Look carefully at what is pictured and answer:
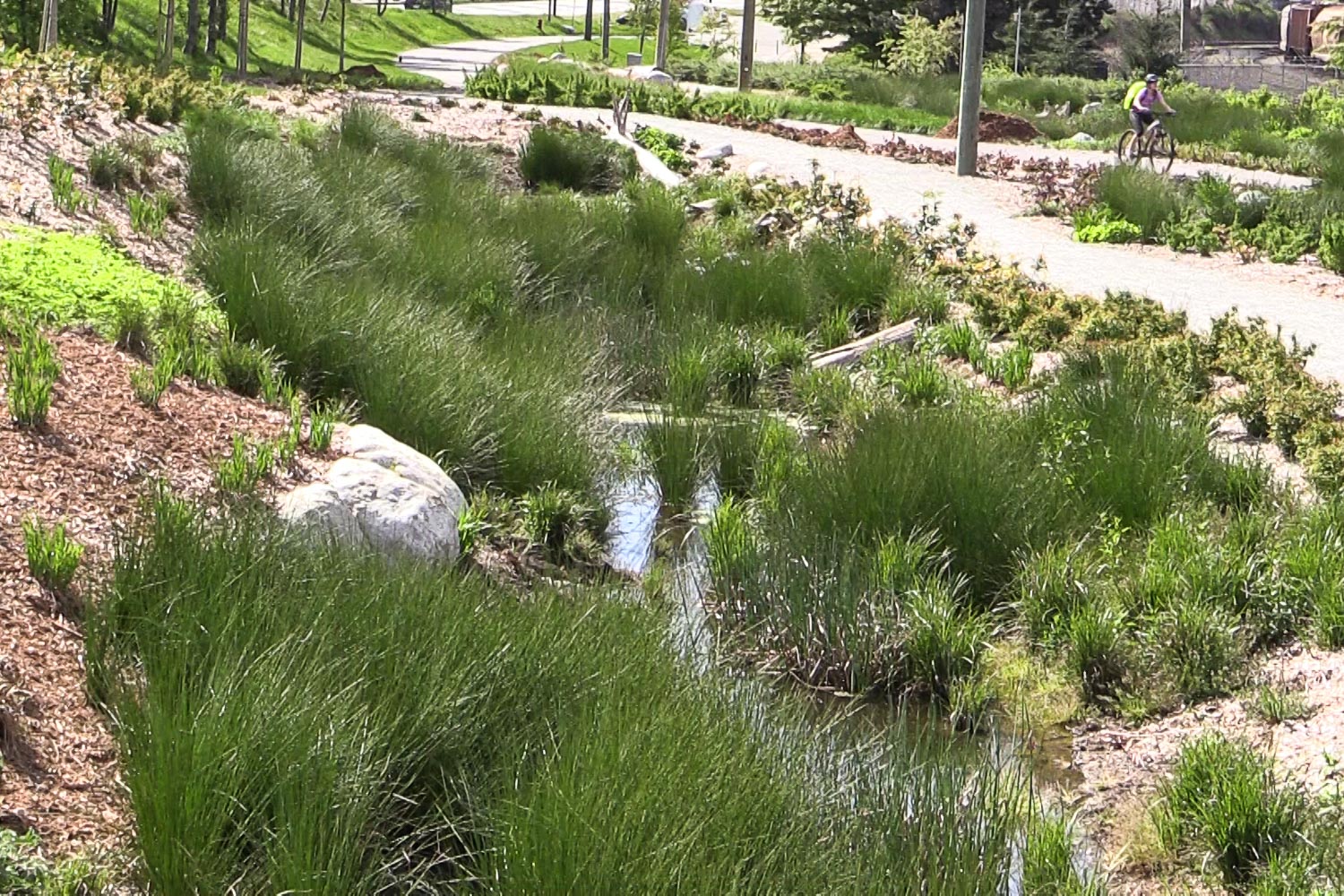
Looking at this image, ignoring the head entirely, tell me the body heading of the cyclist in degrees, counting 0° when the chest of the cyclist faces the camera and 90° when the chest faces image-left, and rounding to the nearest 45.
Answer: approximately 315°

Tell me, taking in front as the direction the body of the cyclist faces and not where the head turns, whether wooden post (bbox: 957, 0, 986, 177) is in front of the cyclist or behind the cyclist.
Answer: behind

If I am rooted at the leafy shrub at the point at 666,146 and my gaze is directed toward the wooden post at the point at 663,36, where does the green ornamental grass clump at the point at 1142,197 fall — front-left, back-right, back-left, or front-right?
back-right

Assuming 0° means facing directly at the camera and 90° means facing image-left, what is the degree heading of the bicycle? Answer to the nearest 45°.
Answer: approximately 315°

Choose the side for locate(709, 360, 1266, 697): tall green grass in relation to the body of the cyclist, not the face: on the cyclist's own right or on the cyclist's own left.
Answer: on the cyclist's own right

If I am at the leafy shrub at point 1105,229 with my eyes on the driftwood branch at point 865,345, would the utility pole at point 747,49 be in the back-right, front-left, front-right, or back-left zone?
back-right

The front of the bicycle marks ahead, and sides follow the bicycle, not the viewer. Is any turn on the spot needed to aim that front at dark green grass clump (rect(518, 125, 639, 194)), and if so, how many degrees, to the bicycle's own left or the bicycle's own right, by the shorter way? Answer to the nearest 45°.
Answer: approximately 90° to the bicycle's own right

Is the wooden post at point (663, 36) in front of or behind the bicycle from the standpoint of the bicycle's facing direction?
behind

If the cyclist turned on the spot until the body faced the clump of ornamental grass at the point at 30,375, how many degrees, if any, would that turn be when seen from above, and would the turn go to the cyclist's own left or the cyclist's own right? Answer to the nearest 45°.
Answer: approximately 45° to the cyclist's own right

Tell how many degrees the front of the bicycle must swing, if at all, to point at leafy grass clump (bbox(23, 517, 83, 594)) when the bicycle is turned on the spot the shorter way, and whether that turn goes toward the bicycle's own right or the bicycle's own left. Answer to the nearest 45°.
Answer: approximately 45° to the bicycle's own right
